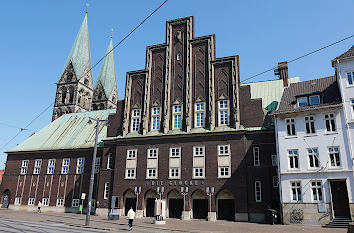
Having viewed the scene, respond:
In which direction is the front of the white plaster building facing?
toward the camera
